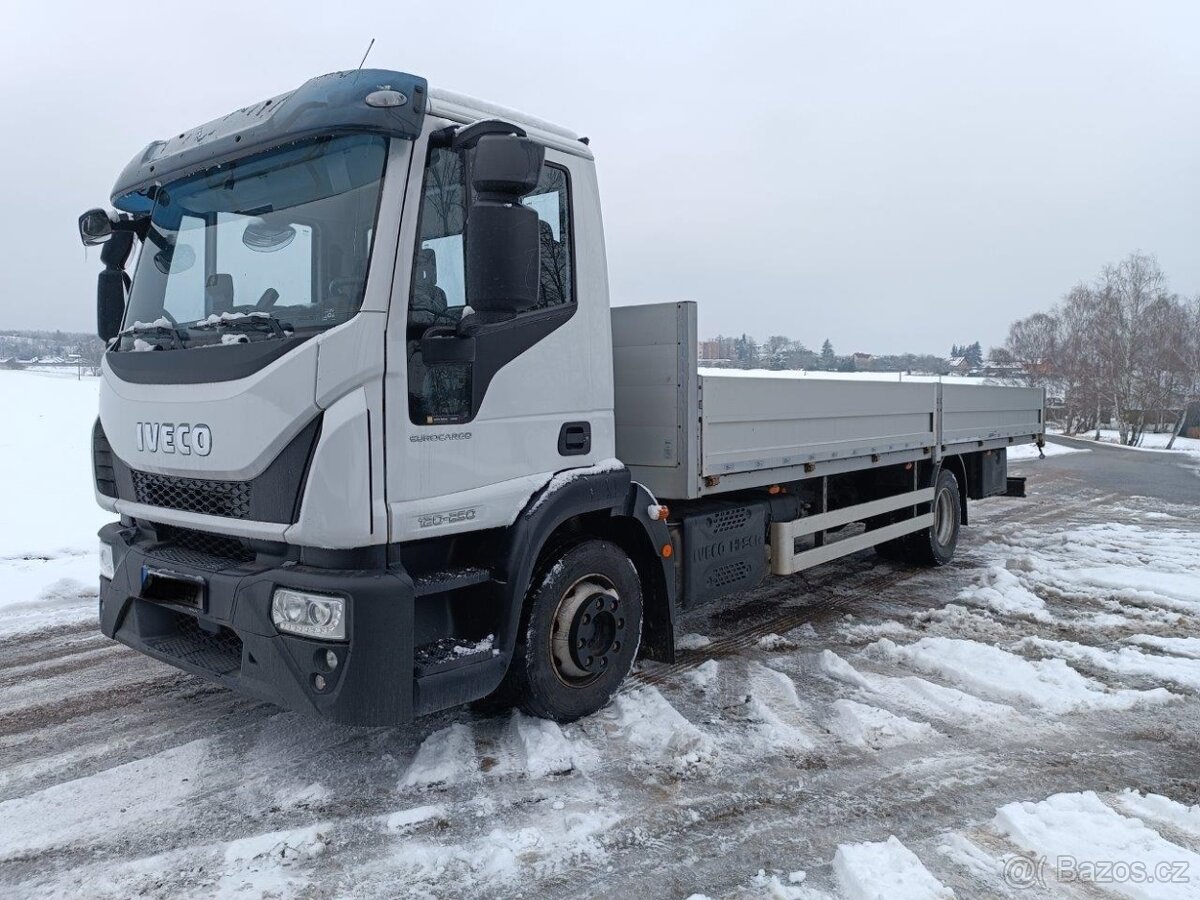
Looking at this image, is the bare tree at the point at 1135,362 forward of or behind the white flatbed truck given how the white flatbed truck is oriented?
behind

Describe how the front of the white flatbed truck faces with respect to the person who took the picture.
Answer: facing the viewer and to the left of the viewer
